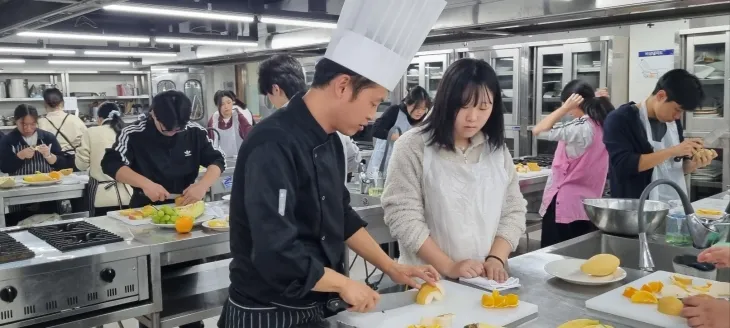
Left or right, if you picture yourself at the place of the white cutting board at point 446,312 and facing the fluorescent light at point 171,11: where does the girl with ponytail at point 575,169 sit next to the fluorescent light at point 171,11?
right

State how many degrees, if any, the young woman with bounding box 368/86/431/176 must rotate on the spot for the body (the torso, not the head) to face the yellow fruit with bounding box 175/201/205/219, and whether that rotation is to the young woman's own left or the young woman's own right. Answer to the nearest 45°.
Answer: approximately 45° to the young woman's own right

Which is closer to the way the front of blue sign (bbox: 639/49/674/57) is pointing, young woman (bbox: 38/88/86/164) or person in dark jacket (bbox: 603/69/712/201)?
the person in dark jacket

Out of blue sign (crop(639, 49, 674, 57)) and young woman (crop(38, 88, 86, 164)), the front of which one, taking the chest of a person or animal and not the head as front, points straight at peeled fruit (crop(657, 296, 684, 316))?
the blue sign

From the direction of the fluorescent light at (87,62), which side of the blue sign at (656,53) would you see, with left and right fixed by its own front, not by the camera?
right

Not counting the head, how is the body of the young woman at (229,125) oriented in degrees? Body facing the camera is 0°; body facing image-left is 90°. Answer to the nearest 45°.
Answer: approximately 0°
